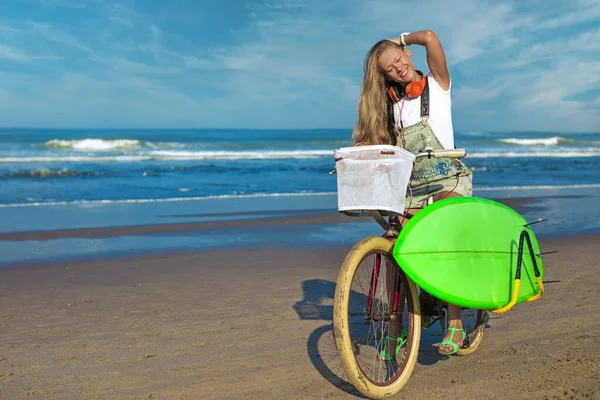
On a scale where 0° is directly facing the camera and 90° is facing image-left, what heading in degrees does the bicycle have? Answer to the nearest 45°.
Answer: approximately 45°
